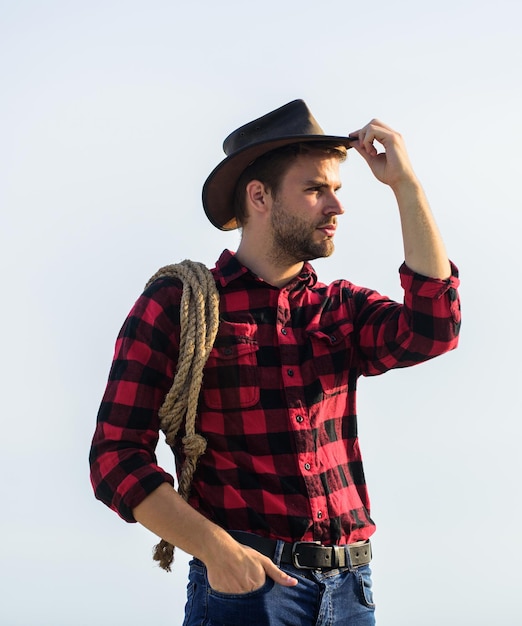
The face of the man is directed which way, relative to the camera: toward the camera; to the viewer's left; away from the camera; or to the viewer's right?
to the viewer's right
